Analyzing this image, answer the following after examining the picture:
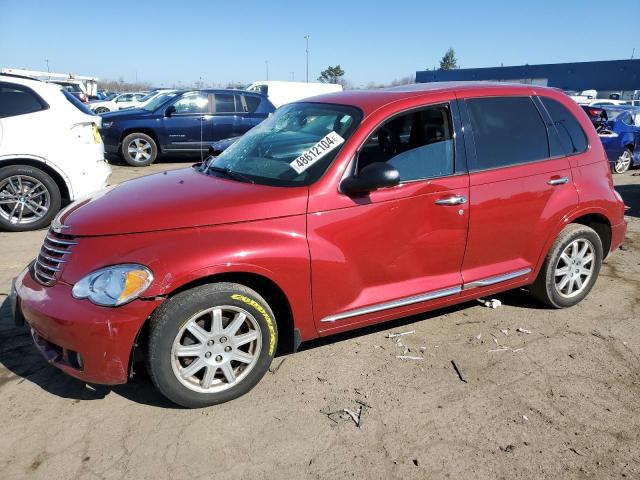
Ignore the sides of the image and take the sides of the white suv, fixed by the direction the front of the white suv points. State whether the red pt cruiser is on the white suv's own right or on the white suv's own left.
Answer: on the white suv's own left

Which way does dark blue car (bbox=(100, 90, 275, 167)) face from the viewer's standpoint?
to the viewer's left

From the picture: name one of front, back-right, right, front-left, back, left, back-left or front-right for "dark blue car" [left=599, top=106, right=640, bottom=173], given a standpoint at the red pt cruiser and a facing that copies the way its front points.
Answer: back

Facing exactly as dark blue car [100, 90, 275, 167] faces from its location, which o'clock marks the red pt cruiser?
The red pt cruiser is roughly at 9 o'clock from the dark blue car.

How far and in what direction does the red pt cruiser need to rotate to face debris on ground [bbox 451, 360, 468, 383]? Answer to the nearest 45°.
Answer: approximately 135° to its left

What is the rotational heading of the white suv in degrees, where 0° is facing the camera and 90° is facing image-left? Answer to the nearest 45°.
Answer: approximately 90°

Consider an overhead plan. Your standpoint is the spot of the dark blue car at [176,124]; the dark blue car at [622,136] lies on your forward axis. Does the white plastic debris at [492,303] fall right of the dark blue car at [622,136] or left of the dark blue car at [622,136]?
right

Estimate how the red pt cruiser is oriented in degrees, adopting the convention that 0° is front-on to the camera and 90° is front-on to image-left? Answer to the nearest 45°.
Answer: approximately 45°

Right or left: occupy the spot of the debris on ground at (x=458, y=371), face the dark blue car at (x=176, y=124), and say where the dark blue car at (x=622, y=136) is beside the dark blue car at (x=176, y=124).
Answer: right

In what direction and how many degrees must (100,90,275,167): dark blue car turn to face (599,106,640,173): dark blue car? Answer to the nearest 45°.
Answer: approximately 180°

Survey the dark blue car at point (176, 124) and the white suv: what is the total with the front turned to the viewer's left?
2

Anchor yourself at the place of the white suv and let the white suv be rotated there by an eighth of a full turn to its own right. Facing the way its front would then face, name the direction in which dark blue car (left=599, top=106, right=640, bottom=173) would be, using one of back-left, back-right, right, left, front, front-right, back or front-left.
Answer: back-right
